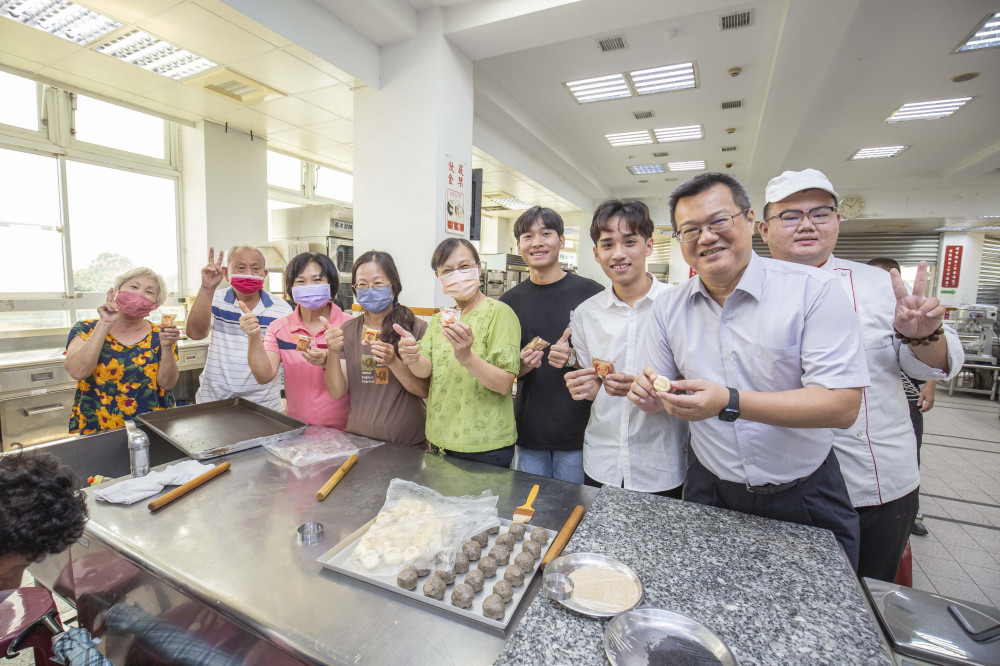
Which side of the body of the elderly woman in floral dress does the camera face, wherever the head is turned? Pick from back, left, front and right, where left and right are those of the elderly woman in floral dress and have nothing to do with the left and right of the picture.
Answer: front

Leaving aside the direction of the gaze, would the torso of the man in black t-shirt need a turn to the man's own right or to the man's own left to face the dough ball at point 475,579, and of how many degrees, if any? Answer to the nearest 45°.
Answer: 0° — they already face it

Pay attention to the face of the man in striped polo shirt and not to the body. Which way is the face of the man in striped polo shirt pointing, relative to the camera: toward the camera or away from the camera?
toward the camera

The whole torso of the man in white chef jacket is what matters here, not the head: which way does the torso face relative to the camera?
toward the camera

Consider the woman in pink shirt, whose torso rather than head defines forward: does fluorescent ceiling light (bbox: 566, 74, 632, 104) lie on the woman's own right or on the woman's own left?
on the woman's own left

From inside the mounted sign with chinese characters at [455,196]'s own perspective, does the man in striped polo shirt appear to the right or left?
on its right

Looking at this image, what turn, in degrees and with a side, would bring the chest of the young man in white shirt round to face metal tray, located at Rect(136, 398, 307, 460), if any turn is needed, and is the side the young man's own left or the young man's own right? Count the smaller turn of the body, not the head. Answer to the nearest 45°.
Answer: approximately 90° to the young man's own right

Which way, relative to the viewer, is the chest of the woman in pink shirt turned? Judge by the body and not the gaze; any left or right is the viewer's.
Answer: facing the viewer

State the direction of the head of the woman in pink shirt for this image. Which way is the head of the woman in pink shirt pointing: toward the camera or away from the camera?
toward the camera

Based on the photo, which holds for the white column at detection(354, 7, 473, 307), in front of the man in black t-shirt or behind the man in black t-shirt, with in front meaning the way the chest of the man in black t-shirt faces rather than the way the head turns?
behind

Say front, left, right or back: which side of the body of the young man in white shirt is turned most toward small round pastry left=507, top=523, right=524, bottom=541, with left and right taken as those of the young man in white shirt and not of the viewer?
front

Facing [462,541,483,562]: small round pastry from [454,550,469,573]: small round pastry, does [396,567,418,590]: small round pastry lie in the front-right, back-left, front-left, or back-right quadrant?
back-left

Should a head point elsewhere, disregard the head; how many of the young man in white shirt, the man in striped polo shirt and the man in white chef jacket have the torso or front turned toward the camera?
3

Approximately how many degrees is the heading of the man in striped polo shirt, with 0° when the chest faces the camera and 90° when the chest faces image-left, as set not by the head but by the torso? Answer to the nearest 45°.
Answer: approximately 0°

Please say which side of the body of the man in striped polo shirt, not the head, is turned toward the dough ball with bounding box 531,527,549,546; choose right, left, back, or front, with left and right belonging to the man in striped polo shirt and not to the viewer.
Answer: front
